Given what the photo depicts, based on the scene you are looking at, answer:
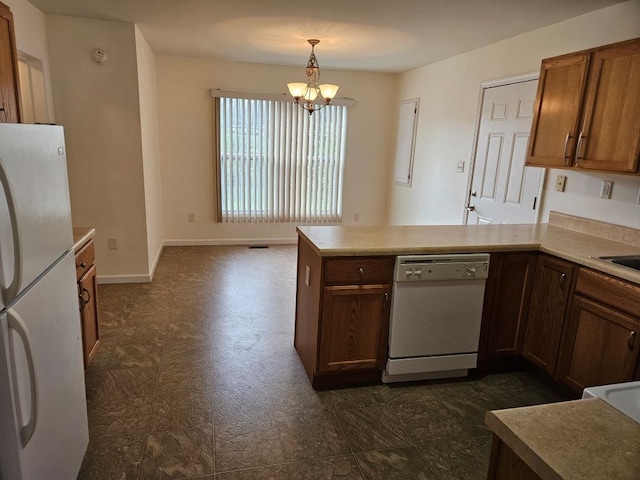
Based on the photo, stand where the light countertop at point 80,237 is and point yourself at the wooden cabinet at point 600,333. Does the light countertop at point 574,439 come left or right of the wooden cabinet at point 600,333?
right

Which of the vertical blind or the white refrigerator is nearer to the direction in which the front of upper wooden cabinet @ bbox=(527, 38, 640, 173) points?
the white refrigerator

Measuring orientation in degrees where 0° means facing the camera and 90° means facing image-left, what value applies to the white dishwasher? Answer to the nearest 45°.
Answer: approximately 0°

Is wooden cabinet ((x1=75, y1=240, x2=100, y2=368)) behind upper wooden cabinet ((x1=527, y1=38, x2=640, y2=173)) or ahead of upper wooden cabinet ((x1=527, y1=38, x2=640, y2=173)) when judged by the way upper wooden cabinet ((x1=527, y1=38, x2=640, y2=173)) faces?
ahead

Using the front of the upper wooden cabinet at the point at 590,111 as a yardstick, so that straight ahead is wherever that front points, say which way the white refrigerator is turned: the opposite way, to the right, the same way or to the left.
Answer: the opposite way

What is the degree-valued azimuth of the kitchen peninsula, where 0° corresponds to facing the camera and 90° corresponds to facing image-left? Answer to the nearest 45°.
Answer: approximately 0°

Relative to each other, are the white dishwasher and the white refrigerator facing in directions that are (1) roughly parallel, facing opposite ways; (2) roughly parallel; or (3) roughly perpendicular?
roughly perpendicular

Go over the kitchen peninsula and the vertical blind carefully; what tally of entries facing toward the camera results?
2

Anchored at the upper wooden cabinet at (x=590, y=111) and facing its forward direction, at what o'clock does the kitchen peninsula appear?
The kitchen peninsula is roughly at 12 o'clock from the upper wooden cabinet.

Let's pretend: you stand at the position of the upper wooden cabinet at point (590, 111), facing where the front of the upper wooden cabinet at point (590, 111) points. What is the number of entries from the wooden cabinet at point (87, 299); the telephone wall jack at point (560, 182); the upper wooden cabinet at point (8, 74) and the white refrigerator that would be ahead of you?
3

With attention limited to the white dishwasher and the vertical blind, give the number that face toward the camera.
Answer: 2

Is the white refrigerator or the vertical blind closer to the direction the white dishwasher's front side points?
the white refrigerator

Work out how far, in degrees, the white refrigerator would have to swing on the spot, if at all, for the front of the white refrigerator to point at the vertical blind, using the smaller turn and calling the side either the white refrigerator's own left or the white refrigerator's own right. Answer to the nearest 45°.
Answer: approximately 90° to the white refrigerator's own left

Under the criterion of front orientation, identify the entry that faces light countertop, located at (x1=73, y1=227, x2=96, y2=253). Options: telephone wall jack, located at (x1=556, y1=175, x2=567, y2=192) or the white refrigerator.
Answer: the telephone wall jack

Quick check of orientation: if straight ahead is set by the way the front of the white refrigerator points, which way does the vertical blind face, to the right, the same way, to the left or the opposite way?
to the right

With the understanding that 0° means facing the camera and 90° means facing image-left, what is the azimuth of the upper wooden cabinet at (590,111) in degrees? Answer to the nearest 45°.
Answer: approximately 45°
